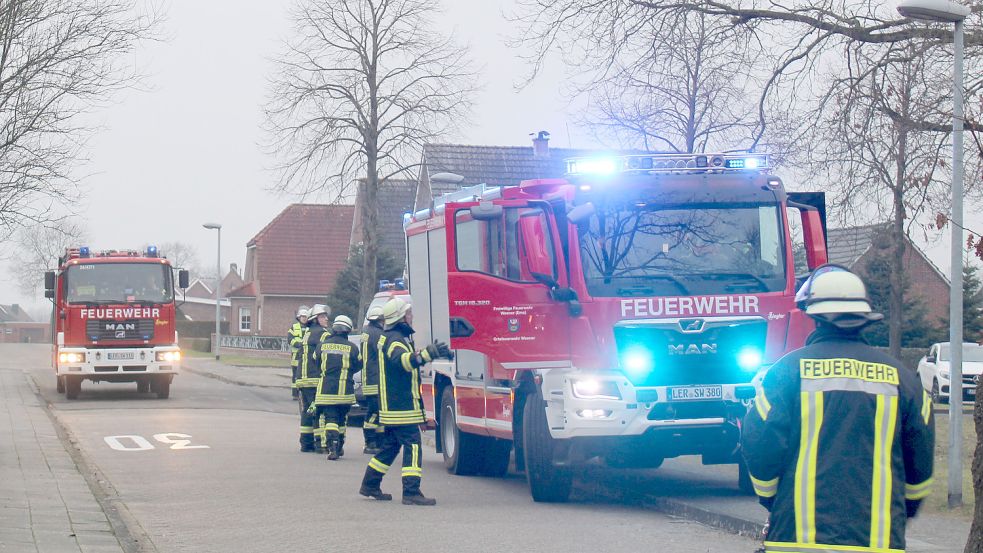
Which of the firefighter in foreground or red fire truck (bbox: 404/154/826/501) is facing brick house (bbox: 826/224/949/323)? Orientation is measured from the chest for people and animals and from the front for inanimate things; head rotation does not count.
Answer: the firefighter in foreground

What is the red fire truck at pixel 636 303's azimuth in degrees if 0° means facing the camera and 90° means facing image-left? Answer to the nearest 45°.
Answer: approximately 315°

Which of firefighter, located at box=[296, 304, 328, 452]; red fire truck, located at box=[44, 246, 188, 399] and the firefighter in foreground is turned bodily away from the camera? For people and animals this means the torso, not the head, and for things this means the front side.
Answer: the firefighter in foreground

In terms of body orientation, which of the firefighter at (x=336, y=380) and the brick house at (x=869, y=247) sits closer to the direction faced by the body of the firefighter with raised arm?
the brick house

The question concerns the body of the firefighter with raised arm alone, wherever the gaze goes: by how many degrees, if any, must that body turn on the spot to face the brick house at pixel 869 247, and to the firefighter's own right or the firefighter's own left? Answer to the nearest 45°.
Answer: approximately 45° to the firefighter's own left

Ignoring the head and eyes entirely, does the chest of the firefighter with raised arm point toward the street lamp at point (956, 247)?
yes

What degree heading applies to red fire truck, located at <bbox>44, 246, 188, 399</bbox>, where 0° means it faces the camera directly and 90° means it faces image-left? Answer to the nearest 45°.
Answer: approximately 0°

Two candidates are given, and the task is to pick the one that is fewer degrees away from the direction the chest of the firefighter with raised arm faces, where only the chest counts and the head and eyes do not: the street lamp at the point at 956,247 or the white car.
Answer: the street lamp

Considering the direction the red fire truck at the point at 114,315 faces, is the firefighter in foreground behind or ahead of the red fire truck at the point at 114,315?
ahead

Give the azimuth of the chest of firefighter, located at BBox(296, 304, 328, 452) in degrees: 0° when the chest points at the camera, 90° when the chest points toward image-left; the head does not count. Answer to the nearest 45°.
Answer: approximately 270°

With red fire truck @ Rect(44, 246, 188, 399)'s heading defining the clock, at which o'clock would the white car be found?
The white car is roughly at 9 o'clock from the red fire truck.

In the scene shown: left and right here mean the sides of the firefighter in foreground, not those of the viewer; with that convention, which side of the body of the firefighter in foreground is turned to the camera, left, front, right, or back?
back

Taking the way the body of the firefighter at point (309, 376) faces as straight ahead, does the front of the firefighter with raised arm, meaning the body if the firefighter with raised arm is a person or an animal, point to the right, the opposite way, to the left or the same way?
the same way

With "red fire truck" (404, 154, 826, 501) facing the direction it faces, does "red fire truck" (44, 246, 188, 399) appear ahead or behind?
behind

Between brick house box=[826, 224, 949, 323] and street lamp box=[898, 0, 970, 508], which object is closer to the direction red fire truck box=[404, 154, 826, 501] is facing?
the street lamp

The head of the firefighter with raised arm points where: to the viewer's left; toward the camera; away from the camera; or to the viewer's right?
to the viewer's right

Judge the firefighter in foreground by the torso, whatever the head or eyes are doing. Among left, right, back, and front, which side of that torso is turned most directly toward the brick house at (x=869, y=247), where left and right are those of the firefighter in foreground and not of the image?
front

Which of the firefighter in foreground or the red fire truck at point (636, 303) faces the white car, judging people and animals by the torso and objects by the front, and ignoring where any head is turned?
the firefighter in foreground
